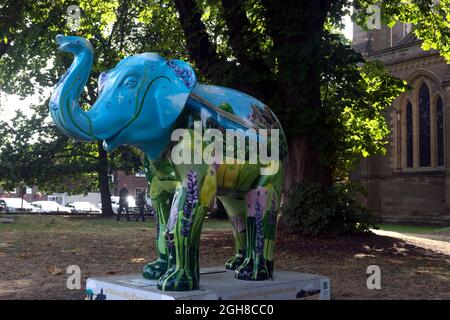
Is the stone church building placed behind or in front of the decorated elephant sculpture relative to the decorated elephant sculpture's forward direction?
behind

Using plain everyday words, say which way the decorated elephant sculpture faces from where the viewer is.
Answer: facing the viewer and to the left of the viewer

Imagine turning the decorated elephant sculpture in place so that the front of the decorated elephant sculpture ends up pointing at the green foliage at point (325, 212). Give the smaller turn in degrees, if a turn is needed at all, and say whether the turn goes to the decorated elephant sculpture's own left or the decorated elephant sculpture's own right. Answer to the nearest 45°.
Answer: approximately 180°
